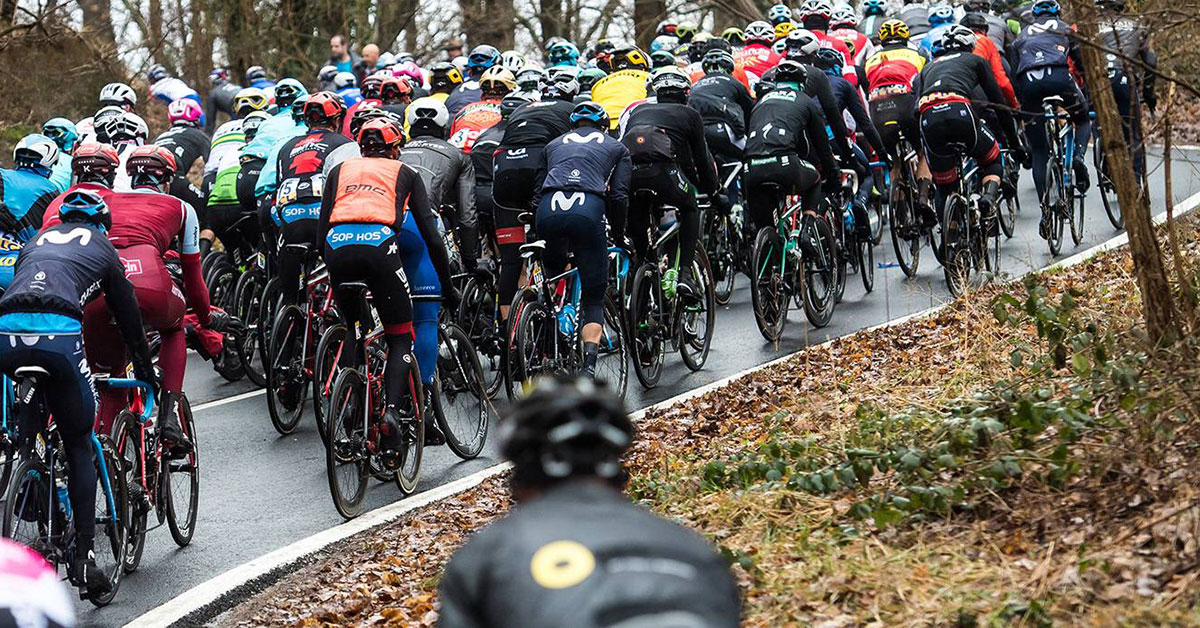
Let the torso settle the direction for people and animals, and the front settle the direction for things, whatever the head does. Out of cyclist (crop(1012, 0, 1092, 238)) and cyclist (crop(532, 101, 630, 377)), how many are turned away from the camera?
2

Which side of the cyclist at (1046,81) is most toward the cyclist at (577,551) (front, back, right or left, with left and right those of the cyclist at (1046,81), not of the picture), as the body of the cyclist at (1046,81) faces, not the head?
back

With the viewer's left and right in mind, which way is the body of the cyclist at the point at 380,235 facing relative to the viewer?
facing away from the viewer and to the right of the viewer

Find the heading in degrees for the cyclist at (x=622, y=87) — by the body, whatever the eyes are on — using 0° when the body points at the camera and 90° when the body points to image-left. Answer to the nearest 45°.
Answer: approximately 225°

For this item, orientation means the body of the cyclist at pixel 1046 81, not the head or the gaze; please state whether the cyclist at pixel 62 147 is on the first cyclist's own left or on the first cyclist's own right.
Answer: on the first cyclist's own left

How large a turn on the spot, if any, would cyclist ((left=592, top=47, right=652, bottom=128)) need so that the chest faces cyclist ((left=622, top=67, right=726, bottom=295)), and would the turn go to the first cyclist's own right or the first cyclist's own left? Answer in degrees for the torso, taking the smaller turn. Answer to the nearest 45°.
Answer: approximately 135° to the first cyclist's own right

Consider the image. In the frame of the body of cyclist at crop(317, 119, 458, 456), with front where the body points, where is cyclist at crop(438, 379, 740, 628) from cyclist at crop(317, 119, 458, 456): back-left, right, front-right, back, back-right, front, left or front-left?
back-right

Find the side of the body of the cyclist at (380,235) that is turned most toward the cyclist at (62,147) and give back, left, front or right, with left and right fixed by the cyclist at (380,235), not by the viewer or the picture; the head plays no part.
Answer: left

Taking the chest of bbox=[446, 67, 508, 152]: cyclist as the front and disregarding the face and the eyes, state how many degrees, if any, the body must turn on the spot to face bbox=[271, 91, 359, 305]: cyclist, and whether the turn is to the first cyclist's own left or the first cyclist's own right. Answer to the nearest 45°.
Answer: approximately 180°

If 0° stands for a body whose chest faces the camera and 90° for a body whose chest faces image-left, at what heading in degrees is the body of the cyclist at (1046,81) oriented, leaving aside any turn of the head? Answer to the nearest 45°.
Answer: approximately 180°

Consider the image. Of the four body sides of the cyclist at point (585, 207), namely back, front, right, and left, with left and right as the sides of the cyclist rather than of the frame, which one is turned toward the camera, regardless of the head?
back

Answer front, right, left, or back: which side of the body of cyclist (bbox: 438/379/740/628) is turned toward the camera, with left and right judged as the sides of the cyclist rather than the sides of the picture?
back

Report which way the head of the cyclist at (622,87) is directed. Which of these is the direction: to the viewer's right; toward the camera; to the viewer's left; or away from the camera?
away from the camera

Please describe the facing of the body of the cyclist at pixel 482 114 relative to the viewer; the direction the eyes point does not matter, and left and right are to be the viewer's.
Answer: facing away from the viewer and to the right of the viewer

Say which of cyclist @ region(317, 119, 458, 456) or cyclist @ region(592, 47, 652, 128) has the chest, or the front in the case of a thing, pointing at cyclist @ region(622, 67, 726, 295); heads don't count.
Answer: cyclist @ region(317, 119, 458, 456)

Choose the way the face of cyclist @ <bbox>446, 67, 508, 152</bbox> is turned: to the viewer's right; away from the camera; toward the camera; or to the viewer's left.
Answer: away from the camera
